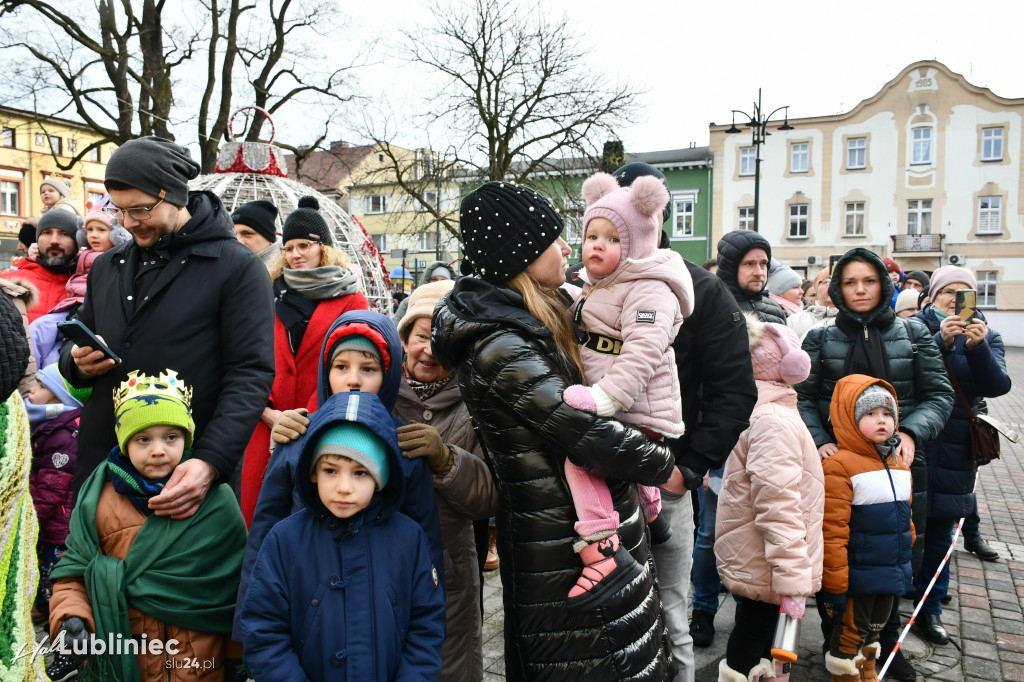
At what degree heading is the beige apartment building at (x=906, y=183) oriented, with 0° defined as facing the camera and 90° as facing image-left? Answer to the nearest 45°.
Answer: approximately 0°

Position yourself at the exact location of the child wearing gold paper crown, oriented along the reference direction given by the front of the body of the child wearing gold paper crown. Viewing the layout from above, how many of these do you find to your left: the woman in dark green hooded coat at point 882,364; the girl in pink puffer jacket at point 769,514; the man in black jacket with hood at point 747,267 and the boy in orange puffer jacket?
4

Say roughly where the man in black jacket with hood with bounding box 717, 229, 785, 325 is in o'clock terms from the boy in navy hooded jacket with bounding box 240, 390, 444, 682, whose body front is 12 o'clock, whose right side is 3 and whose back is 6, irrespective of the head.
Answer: The man in black jacket with hood is roughly at 8 o'clock from the boy in navy hooded jacket.

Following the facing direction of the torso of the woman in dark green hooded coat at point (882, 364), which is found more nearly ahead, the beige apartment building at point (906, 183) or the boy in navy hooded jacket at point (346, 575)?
the boy in navy hooded jacket

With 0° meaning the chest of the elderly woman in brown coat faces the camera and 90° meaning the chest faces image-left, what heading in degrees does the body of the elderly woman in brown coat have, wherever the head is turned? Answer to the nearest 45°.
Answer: approximately 45°

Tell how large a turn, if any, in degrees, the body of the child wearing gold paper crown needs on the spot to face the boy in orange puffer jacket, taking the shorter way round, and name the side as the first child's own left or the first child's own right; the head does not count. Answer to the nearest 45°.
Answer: approximately 90° to the first child's own left

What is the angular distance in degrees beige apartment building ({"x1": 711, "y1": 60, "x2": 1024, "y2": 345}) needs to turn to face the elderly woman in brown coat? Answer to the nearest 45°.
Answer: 0° — it already faces them

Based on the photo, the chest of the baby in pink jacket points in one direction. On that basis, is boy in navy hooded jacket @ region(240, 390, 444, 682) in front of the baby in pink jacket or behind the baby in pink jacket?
in front

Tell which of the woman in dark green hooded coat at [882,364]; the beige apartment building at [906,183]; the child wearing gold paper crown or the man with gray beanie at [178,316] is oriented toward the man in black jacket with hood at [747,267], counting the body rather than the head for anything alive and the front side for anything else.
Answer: the beige apartment building

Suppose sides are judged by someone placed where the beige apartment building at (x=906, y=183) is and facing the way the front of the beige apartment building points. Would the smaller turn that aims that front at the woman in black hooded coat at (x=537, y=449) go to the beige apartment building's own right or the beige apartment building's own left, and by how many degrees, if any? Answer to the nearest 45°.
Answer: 0° — it already faces them

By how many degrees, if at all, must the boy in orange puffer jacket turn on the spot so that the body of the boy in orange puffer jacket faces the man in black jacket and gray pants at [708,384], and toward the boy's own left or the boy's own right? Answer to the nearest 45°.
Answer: approximately 90° to the boy's own right

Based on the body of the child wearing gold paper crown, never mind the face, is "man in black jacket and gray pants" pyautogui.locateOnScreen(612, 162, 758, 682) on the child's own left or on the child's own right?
on the child's own left

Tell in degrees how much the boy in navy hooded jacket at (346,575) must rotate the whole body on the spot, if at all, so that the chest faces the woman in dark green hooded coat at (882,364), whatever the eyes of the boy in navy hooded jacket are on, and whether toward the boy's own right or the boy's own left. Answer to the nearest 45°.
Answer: approximately 90° to the boy's own left
